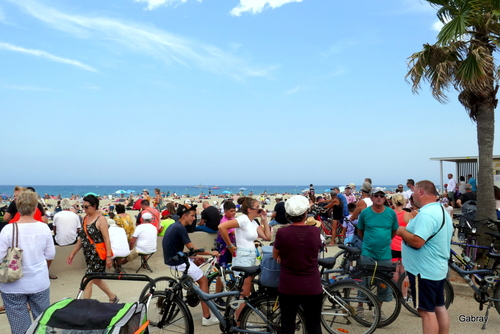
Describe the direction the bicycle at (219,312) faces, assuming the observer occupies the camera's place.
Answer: facing to the left of the viewer

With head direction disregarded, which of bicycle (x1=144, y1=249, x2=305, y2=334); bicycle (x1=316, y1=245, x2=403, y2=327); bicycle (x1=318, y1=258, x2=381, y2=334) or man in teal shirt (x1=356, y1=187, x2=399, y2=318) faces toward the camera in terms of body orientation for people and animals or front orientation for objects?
the man in teal shirt

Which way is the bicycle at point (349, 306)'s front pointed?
to the viewer's left

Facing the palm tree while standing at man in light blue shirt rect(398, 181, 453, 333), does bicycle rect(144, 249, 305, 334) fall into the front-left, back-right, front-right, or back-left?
back-left

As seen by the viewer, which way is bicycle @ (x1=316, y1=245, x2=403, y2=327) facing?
to the viewer's left

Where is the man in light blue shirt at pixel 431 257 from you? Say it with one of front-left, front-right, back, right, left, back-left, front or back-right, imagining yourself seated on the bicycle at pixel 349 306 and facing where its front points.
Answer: back-left

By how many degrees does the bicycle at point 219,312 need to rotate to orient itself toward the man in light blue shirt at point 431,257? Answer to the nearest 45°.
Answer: approximately 180°

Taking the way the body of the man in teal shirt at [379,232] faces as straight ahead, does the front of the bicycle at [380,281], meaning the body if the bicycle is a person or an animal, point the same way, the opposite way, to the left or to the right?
to the right

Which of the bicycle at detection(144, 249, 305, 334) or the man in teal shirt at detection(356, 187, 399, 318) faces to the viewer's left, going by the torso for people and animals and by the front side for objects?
the bicycle
